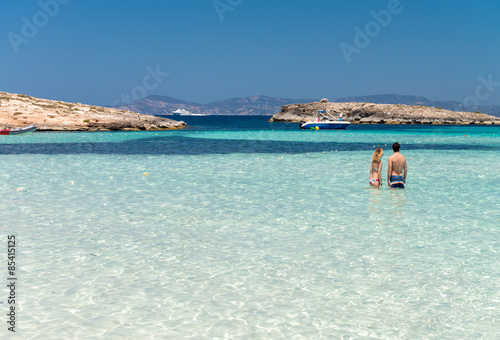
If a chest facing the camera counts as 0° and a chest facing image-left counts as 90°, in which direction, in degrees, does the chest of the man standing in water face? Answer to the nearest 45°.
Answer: approximately 180°
